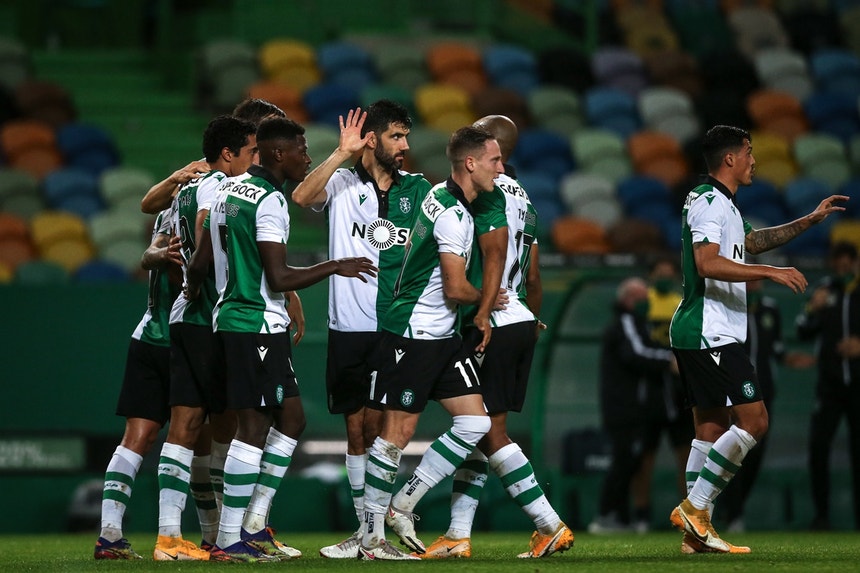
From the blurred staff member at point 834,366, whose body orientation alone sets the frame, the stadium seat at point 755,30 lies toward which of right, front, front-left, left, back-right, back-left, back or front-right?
back

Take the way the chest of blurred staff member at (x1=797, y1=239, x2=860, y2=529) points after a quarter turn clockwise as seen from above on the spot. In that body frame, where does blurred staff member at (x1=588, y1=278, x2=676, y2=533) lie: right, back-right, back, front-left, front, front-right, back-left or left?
front

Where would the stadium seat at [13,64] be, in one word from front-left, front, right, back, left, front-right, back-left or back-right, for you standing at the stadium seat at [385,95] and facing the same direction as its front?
right

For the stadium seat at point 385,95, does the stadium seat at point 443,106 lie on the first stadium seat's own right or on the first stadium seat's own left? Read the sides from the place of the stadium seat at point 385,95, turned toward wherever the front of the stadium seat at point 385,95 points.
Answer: on the first stadium seat's own left

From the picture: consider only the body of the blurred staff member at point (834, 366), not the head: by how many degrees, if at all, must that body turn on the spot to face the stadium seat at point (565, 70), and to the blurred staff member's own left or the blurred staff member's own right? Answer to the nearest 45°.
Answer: approximately 135° to the blurred staff member's own right

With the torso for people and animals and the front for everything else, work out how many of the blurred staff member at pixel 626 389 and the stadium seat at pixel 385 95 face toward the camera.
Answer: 1

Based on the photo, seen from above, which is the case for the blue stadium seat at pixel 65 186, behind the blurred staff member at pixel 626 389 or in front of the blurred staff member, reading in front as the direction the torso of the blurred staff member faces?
behind

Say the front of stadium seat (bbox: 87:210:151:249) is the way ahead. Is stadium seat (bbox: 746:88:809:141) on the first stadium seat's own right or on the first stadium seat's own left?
on the first stadium seat's own left

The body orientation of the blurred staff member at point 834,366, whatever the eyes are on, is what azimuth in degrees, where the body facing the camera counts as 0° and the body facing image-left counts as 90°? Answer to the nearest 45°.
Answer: approximately 0°

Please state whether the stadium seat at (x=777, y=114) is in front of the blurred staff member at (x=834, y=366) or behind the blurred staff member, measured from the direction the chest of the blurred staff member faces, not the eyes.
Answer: behind

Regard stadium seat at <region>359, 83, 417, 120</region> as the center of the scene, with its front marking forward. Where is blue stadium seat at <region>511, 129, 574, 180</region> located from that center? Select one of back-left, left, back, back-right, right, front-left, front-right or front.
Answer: left

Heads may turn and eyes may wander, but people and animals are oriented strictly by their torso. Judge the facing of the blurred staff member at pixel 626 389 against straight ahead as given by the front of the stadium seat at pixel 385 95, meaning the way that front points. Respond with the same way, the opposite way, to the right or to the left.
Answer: to the left

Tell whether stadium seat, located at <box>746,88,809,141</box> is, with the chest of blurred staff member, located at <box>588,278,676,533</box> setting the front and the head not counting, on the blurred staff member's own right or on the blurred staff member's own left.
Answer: on the blurred staff member's own left
